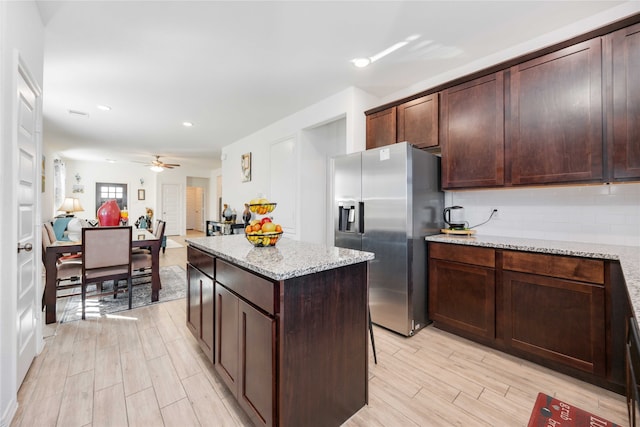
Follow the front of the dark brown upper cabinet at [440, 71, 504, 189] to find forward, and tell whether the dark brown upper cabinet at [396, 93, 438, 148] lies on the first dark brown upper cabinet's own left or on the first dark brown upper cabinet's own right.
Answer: on the first dark brown upper cabinet's own right

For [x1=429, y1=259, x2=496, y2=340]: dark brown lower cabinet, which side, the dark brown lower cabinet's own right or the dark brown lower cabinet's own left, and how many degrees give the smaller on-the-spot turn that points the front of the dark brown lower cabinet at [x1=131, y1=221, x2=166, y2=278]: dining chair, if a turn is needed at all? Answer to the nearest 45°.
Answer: approximately 45° to the dark brown lower cabinet's own right

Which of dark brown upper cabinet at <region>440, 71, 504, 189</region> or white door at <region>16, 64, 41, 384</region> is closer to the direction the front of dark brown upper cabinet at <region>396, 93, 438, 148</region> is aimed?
the white door

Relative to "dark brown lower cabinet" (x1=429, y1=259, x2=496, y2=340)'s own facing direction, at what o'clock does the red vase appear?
The red vase is roughly at 1 o'clock from the dark brown lower cabinet.

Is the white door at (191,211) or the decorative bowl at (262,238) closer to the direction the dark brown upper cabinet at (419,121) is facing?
the decorative bowl

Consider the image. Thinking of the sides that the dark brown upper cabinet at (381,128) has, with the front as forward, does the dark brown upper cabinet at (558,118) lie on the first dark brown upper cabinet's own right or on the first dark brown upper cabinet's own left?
on the first dark brown upper cabinet's own left

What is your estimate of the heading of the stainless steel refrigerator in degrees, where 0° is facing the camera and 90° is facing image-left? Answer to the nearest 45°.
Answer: approximately 45°

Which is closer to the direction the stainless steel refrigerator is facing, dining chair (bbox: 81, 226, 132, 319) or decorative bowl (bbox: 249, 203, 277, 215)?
the decorative bowl

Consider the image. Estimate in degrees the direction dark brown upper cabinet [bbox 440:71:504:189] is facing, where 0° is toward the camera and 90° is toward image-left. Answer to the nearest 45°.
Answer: approximately 45°

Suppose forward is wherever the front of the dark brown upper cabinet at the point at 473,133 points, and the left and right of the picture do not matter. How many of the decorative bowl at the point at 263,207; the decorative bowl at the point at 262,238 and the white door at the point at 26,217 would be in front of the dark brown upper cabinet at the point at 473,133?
3
